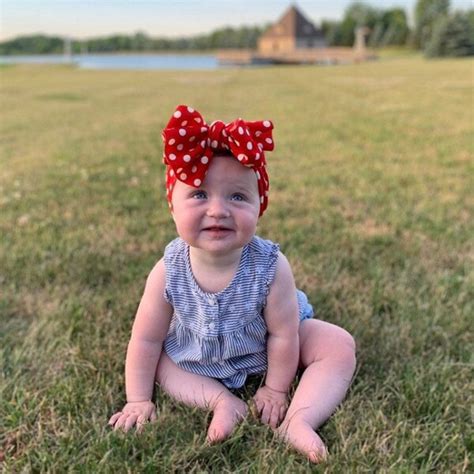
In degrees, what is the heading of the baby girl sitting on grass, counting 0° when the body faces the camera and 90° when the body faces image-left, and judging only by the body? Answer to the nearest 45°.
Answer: approximately 0°

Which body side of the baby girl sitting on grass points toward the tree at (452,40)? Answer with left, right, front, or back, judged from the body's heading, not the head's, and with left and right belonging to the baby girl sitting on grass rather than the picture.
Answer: back
